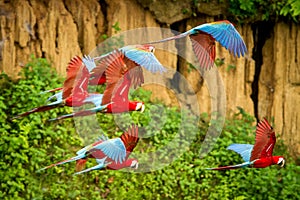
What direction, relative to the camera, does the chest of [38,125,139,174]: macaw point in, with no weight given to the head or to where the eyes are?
to the viewer's right

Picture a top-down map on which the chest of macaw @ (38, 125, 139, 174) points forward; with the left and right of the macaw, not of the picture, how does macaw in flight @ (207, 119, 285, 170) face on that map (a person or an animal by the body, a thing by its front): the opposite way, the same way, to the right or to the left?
the same way

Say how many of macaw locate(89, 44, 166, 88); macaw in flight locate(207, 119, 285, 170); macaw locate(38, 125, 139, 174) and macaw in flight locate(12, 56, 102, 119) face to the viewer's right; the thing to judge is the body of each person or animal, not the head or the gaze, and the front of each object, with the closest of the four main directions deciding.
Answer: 4

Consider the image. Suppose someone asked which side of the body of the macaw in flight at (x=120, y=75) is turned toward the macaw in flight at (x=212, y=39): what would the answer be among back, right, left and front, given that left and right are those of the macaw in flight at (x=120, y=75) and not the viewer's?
front

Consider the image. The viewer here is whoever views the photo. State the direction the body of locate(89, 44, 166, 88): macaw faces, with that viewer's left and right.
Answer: facing to the right of the viewer

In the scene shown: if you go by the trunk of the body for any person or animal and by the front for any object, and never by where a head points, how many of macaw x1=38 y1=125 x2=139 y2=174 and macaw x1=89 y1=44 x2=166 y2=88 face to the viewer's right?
2

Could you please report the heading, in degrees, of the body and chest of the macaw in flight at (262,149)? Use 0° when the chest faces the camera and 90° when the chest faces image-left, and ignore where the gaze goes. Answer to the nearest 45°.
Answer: approximately 270°

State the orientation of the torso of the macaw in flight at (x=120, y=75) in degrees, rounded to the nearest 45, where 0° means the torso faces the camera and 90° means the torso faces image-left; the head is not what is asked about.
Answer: approximately 270°

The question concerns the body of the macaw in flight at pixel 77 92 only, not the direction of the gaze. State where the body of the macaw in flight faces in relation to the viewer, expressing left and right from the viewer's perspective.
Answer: facing to the right of the viewer

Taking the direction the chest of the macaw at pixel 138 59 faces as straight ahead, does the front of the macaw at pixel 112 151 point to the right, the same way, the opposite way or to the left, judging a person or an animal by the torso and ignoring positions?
the same way

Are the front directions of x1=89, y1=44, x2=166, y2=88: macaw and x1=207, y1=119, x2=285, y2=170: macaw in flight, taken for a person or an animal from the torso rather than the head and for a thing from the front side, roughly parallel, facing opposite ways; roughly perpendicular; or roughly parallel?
roughly parallel

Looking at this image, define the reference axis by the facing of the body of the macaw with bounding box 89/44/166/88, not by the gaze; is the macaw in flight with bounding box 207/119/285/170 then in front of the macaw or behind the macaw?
in front

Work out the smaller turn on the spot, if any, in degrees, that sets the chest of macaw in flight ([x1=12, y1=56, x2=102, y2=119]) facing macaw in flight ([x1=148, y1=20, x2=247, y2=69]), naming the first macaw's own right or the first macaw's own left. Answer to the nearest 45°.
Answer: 0° — it already faces it
